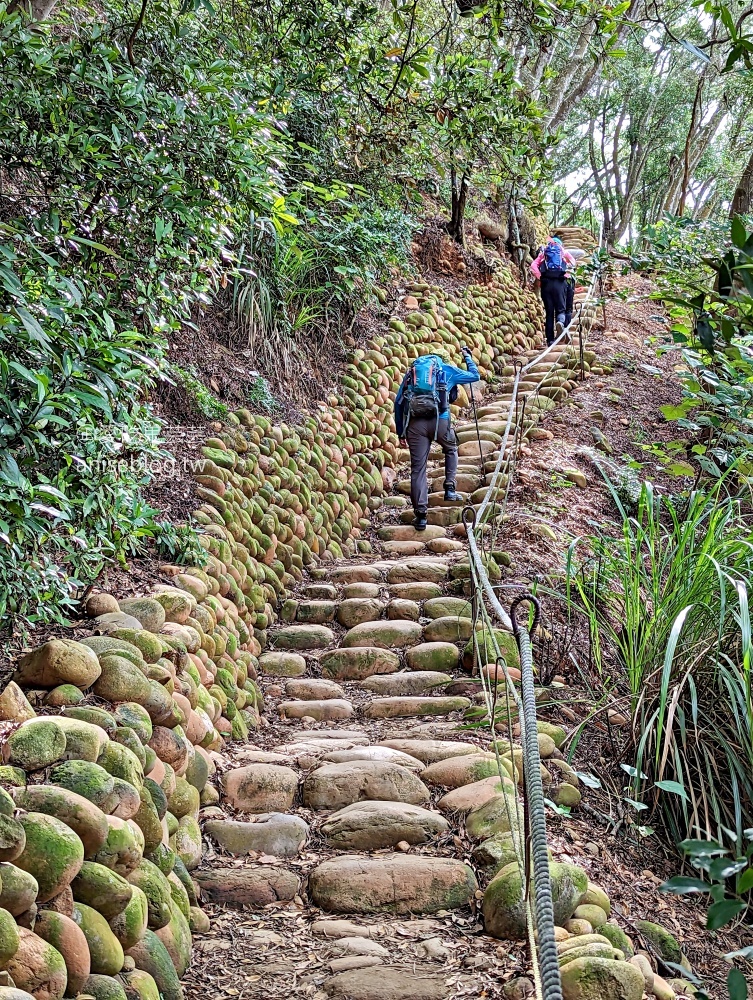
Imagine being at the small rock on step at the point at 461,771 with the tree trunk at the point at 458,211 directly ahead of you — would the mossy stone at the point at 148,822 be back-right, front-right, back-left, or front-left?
back-left

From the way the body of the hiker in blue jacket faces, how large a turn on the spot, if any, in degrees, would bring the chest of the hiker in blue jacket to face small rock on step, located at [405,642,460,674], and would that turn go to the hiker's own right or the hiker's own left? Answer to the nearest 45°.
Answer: approximately 135° to the hiker's own right

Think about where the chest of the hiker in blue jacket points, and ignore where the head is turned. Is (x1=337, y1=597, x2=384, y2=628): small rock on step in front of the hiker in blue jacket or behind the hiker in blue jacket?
behind

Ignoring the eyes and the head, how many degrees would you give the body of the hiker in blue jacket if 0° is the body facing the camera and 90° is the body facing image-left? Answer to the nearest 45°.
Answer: approximately 225°

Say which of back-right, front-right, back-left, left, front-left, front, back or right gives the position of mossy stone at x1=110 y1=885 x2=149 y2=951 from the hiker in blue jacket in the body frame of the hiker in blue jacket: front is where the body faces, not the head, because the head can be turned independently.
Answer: back-right

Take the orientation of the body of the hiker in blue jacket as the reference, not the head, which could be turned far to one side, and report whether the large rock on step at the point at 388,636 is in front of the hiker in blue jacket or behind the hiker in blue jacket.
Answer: behind

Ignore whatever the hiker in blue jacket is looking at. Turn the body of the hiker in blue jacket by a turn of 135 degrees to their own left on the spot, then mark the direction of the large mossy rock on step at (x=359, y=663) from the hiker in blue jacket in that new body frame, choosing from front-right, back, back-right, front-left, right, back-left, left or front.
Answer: left

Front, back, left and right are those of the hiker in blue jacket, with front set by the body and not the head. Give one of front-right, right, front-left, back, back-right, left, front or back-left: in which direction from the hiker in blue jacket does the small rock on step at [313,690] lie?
back-right

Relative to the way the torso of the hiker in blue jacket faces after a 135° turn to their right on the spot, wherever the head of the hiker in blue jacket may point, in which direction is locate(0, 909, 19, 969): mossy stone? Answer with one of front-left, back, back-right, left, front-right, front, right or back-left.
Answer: front

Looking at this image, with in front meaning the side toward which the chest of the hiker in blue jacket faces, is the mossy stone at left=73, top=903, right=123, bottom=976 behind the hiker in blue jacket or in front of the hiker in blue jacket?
behind

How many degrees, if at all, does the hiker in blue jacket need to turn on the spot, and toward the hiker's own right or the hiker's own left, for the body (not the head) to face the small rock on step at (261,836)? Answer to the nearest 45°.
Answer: approximately 135° to the hiker's own right

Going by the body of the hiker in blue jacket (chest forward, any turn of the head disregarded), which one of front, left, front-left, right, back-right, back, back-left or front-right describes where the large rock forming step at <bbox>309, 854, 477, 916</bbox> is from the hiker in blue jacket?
back-right
